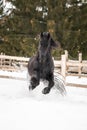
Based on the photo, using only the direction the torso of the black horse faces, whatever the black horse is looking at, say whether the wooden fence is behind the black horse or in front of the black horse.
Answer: behind

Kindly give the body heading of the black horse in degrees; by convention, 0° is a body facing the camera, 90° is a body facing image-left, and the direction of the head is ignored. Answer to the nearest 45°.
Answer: approximately 0°
